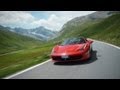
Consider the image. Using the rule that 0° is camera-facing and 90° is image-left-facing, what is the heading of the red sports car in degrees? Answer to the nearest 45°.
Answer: approximately 45°
